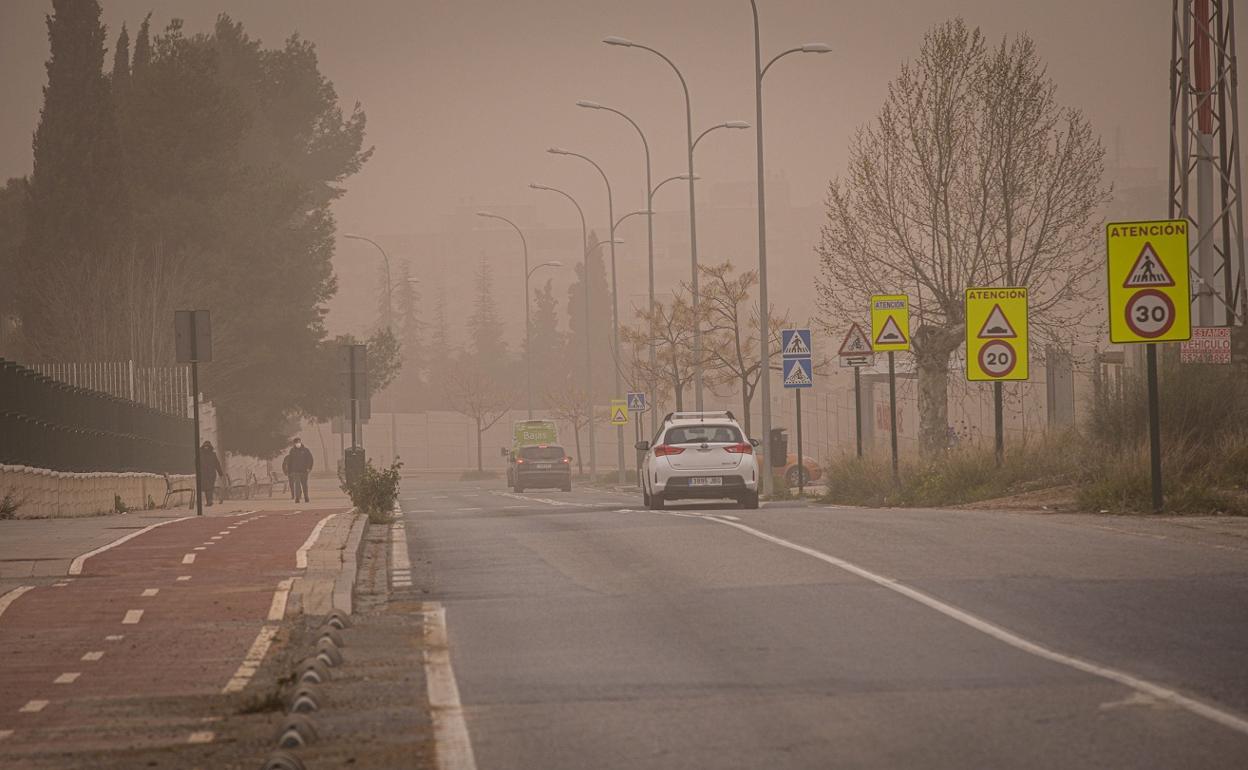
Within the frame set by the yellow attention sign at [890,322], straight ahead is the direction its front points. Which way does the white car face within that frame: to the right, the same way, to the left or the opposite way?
the opposite way

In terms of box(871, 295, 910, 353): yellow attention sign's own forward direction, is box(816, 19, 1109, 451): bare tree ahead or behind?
behind

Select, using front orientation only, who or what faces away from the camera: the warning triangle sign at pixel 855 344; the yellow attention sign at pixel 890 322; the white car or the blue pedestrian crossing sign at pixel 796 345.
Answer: the white car

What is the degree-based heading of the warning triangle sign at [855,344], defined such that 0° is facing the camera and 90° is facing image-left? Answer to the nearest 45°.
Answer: approximately 0°

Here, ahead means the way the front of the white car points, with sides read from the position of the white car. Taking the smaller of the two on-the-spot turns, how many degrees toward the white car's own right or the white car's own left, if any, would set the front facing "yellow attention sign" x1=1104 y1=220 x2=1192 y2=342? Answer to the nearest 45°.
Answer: approximately 135° to the white car's own right

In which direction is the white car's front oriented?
away from the camera

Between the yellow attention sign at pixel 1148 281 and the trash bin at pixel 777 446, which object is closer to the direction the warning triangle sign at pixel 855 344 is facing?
the yellow attention sign

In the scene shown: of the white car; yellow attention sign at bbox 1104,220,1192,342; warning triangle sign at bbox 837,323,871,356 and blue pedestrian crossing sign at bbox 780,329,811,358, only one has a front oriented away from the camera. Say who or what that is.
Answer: the white car

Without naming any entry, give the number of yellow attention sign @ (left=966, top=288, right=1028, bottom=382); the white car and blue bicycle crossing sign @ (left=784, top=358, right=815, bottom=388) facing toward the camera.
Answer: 2

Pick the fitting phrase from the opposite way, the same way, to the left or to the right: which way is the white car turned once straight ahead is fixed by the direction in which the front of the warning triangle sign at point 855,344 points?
the opposite way

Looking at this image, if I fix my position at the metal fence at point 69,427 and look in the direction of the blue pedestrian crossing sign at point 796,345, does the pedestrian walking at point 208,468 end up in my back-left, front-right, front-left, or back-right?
front-left

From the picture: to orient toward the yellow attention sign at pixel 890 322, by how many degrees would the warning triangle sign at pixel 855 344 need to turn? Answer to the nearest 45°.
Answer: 0° — it already faces it

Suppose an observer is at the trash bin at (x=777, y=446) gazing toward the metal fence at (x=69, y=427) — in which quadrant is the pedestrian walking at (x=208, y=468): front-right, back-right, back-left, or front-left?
front-right

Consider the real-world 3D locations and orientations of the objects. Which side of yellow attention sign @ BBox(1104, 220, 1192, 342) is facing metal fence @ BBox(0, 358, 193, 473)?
right

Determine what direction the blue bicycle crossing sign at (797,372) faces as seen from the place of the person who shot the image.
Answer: facing the viewer
